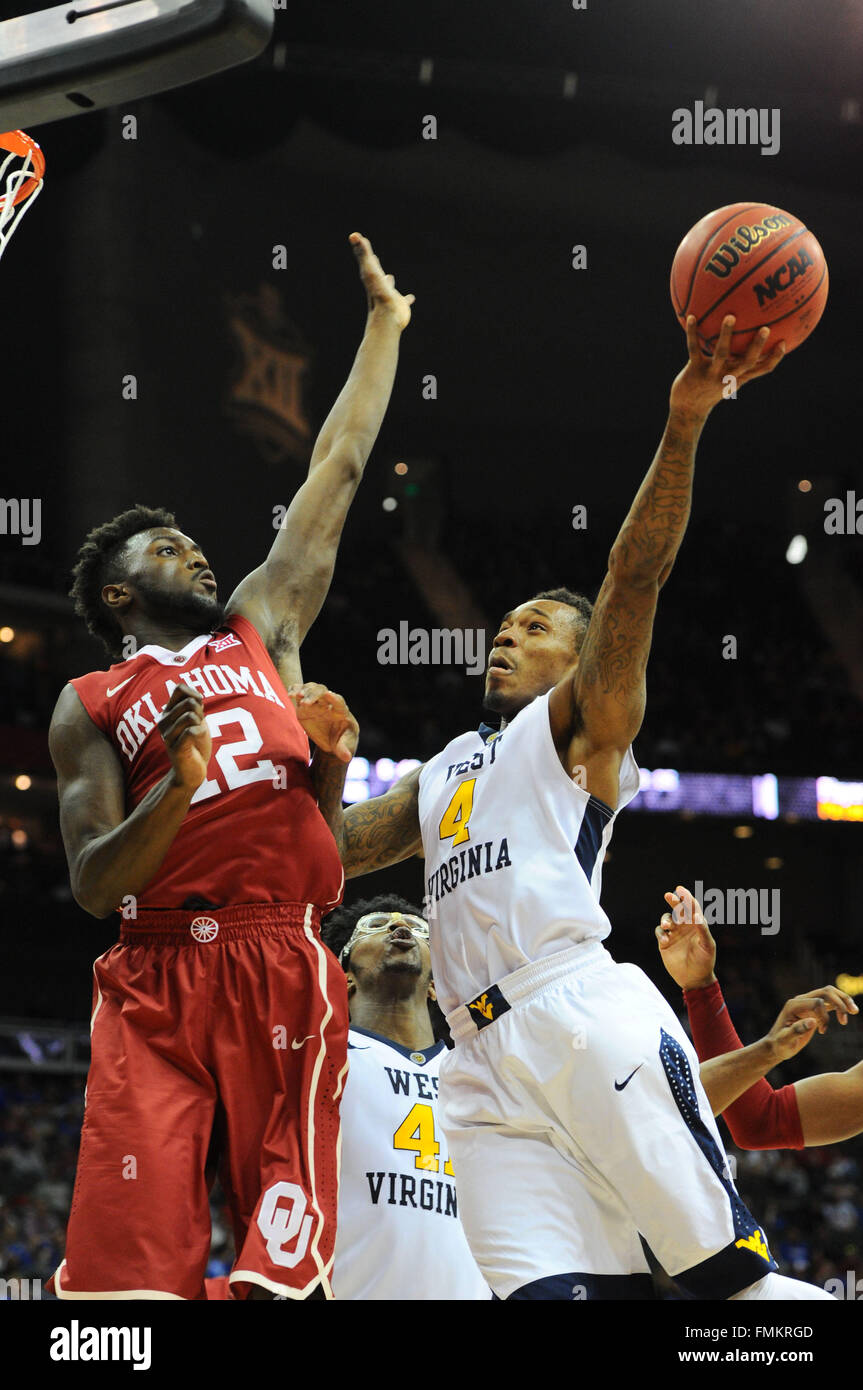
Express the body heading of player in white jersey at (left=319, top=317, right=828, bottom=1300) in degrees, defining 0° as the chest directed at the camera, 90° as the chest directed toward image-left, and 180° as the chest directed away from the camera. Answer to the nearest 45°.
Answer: approximately 45°

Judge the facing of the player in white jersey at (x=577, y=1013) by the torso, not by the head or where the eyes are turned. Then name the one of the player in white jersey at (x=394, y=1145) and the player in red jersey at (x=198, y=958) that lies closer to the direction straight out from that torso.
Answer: the player in red jersey

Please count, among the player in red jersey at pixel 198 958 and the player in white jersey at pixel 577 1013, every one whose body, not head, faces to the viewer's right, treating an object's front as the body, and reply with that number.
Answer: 0

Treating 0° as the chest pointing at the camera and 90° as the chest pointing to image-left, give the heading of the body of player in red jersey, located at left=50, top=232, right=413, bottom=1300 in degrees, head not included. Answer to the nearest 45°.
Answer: approximately 0°

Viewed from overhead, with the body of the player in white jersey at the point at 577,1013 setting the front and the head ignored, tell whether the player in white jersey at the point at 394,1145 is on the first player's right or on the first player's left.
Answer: on the first player's right
